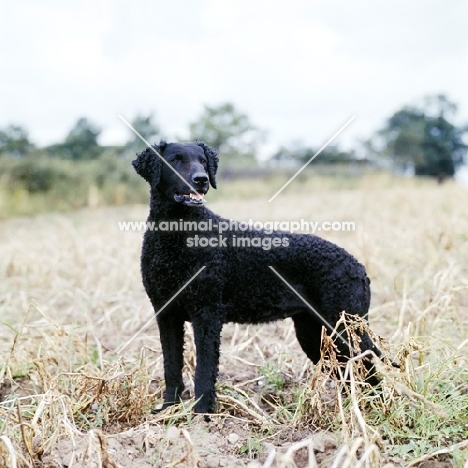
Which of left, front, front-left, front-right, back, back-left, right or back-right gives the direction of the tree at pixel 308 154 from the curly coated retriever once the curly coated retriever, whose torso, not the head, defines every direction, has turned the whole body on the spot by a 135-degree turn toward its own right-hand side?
front-left

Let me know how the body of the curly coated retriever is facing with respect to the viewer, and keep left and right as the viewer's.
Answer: facing to the left of the viewer
